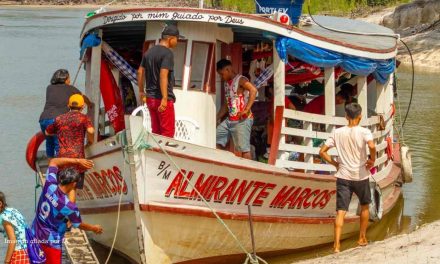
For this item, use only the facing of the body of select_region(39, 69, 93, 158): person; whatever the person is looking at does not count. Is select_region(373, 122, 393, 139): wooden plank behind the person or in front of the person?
in front

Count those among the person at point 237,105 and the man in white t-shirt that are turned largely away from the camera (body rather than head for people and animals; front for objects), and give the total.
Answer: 1

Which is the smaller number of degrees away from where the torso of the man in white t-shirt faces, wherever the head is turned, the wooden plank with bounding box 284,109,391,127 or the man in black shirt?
the wooden plank

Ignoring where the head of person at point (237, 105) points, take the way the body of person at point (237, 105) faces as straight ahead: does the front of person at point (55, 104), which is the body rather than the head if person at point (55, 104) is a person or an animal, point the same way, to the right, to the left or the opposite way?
the opposite way

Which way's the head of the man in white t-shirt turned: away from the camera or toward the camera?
away from the camera

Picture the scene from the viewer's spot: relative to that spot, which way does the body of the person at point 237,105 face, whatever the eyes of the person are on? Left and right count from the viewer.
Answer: facing the viewer and to the left of the viewer

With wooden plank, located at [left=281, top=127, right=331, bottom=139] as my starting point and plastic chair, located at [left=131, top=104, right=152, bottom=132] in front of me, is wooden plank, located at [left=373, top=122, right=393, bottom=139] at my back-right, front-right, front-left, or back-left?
back-right

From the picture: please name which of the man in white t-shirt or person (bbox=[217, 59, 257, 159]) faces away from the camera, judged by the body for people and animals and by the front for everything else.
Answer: the man in white t-shirt

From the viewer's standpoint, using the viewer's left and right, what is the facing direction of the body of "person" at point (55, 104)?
facing away from the viewer and to the right of the viewer

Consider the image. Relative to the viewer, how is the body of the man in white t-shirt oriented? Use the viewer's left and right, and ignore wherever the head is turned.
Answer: facing away from the viewer
